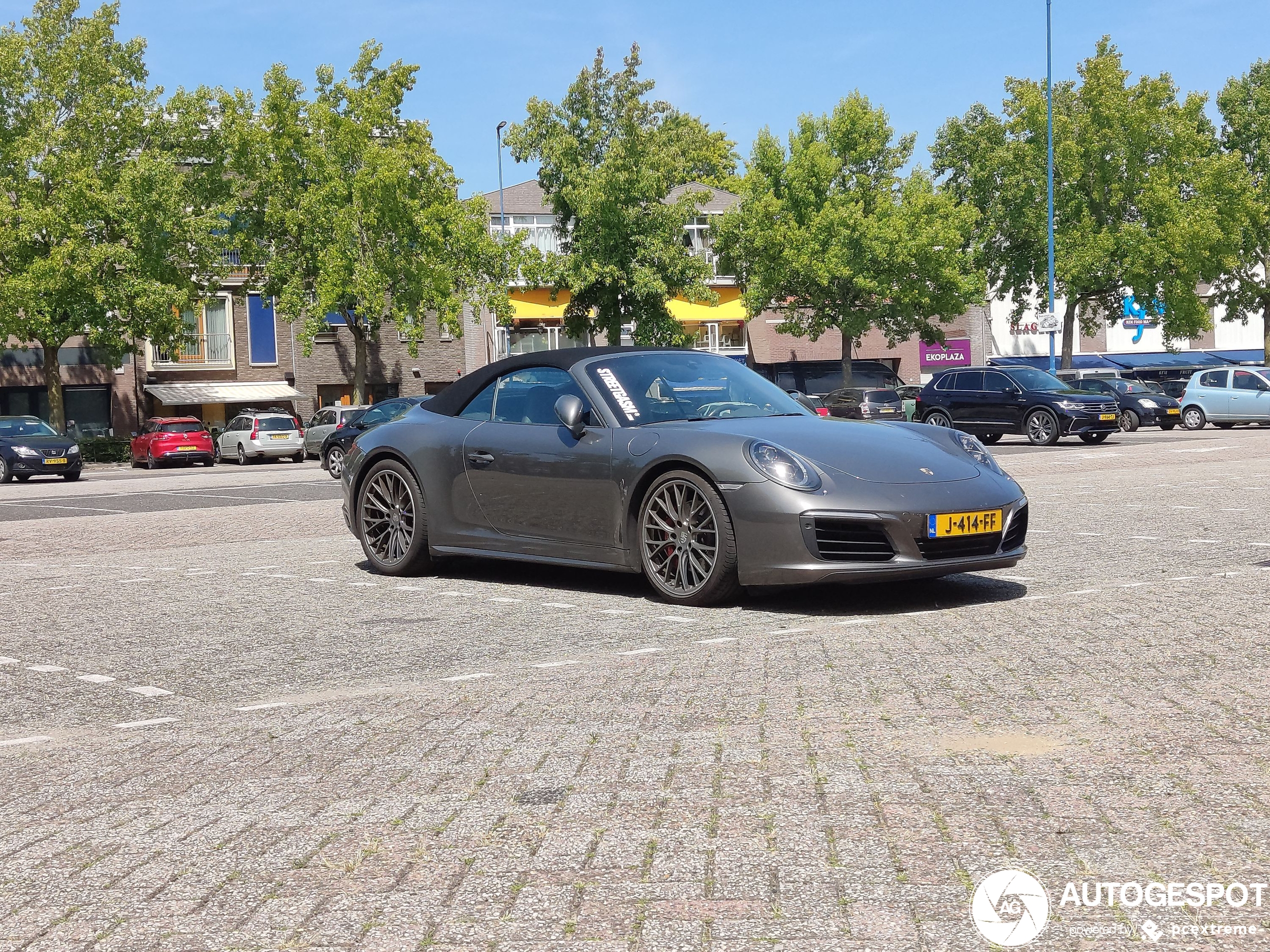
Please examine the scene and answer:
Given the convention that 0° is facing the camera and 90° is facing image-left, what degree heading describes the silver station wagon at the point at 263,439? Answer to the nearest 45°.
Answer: approximately 135°

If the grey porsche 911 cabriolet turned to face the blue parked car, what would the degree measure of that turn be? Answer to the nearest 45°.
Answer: approximately 90° to its left

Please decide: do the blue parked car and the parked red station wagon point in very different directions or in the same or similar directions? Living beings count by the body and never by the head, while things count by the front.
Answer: very different directions

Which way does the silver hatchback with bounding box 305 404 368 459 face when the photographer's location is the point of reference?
facing away from the viewer and to the left of the viewer

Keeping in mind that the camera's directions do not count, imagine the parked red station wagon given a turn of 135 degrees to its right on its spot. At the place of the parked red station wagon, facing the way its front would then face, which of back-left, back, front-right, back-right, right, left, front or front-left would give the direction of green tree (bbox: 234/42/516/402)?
front-left
